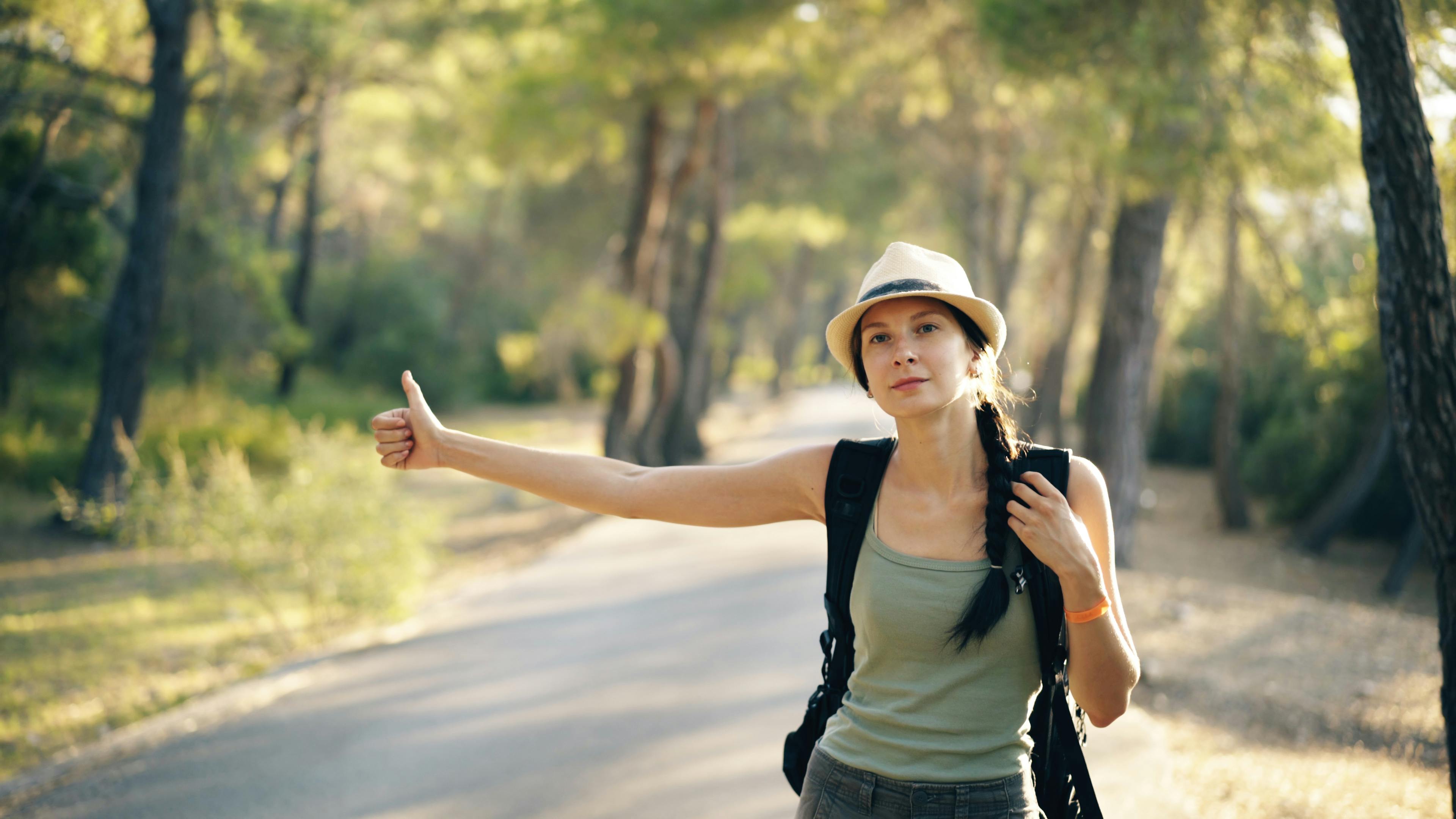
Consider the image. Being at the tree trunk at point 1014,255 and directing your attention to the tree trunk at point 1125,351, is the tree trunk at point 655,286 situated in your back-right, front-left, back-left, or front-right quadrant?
front-right

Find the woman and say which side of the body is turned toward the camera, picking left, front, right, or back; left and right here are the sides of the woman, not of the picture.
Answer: front

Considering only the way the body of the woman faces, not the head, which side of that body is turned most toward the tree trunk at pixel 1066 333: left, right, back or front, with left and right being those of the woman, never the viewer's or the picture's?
back

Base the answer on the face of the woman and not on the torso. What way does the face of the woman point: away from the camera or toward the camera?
toward the camera

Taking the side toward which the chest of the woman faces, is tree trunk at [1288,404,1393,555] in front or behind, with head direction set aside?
behind

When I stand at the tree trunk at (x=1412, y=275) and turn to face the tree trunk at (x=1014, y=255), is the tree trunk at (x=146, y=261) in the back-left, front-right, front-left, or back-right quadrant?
front-left

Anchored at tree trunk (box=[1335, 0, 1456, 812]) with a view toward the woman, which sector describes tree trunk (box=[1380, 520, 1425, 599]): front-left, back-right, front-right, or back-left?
back-right

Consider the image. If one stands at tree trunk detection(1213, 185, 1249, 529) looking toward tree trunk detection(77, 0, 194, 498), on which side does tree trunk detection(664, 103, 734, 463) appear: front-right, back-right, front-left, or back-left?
front-right

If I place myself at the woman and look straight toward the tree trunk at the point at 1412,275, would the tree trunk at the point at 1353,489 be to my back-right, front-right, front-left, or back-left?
front-left

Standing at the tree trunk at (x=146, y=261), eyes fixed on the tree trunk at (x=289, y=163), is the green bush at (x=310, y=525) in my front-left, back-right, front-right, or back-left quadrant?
back-right

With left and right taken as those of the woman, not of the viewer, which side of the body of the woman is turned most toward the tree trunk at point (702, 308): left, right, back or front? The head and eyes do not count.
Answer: back

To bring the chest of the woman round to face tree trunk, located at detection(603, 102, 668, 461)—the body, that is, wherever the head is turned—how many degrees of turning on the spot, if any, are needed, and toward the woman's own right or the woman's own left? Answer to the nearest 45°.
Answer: approximately 180°

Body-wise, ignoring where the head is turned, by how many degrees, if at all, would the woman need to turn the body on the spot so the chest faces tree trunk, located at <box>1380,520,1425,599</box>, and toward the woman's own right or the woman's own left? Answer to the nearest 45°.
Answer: approximately 135° to the woman's own left
